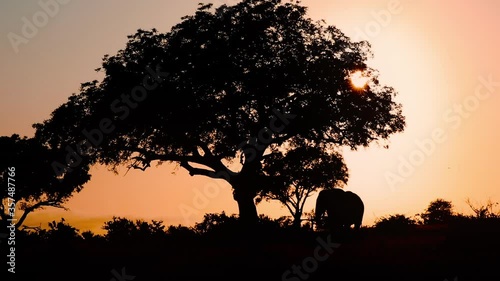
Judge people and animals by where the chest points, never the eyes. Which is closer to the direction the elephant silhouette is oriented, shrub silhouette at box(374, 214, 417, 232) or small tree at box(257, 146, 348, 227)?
the small tree

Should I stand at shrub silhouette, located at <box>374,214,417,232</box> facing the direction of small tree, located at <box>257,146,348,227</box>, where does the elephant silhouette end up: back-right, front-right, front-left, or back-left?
front-left

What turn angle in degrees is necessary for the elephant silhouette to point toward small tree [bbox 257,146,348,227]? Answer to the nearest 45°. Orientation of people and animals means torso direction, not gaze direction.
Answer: approximately 45° to its right

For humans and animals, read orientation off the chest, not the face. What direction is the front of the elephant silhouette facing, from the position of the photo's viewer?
facing to the left of the viewer
